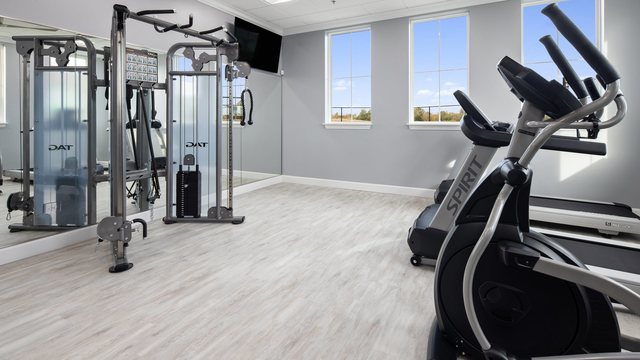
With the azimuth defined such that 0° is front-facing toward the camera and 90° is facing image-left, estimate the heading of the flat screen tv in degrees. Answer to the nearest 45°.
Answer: approximately 315°

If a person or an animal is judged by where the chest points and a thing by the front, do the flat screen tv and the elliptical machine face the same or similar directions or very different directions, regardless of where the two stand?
very different directions
